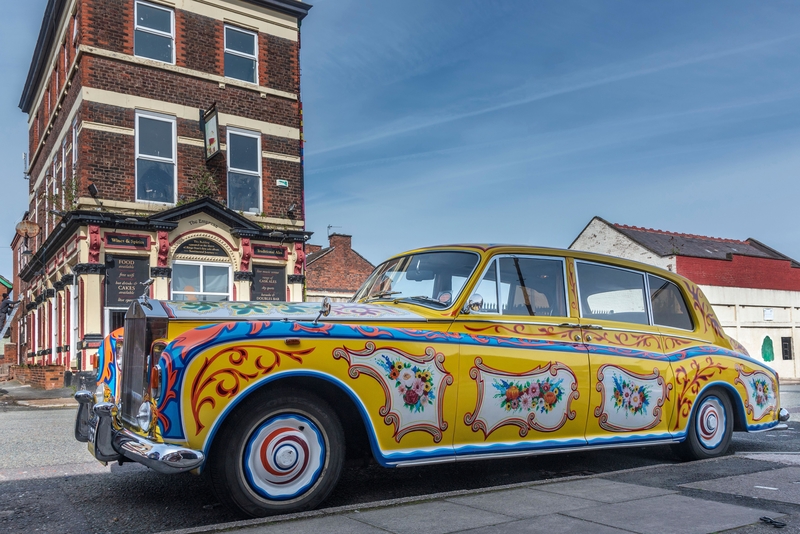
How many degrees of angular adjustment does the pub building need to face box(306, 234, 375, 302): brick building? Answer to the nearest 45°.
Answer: approximately 135° to its left

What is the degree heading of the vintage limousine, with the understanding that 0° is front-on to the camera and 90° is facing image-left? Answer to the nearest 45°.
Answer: approximately 45°

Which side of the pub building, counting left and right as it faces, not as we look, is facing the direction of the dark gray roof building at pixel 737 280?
left

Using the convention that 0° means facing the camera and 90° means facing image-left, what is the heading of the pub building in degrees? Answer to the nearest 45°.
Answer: approximately 0°

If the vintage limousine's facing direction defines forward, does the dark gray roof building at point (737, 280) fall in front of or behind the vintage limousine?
behind

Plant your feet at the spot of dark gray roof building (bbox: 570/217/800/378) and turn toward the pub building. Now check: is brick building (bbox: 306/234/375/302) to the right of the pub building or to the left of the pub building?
right

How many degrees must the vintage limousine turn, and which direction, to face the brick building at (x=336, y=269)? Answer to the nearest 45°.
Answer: approximately 135° to its right

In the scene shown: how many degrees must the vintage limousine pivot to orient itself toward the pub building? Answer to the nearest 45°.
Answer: approximately 90° to its right

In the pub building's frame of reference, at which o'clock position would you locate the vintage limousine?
The vintage limousine is roughly at 12 o'clock from the pub building.
